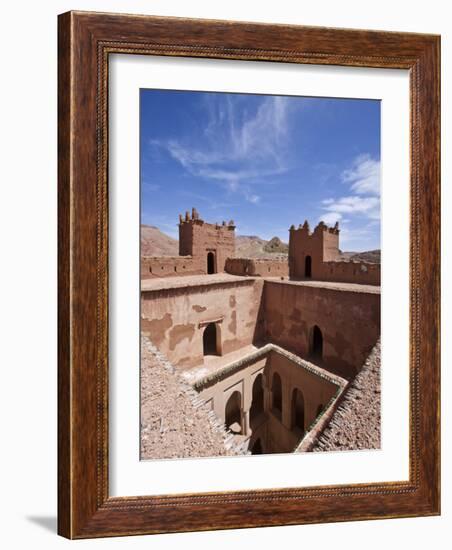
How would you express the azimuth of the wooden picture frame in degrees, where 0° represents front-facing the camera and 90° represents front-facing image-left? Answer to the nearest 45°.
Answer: approximately 315°
